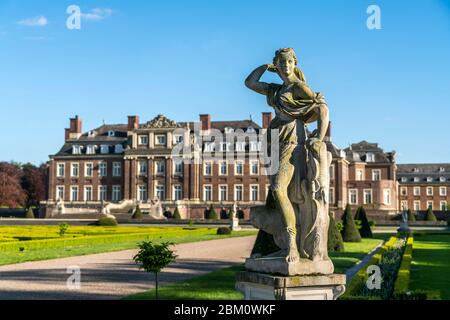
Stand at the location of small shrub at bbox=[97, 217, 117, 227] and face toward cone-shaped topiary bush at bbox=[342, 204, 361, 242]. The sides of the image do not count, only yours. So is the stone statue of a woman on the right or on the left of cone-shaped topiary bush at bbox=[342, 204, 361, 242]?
right

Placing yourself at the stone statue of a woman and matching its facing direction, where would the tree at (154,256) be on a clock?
The tree is roughly at 5 o'clock from the stone statue of a woman.

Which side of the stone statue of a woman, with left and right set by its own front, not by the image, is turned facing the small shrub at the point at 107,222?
back

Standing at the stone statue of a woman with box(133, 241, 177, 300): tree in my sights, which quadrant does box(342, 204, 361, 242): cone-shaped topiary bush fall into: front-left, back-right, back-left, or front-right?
front-right

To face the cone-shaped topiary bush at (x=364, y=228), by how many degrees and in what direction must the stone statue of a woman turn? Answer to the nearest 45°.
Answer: approximately 180°

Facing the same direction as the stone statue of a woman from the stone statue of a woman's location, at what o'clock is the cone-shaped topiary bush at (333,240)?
The cone-shaped topiary bush is roughly at 6 o'clock from the stone statue of a woman.

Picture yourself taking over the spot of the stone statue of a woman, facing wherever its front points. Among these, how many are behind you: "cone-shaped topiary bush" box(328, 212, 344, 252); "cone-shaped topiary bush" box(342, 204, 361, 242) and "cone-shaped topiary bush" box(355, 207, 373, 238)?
3

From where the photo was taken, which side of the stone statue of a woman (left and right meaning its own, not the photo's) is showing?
front

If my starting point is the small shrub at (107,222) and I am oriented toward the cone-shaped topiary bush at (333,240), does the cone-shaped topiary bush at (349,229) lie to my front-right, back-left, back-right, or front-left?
front-left

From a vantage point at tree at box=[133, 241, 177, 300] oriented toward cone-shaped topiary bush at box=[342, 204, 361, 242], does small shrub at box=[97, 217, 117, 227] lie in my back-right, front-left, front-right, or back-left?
front-left

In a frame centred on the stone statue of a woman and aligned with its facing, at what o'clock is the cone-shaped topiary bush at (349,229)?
The cone-shaped topiary bush is roughly at 6 o'clock from the stone statue of a woman.
